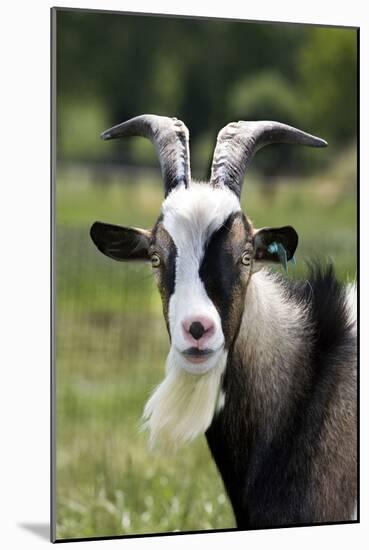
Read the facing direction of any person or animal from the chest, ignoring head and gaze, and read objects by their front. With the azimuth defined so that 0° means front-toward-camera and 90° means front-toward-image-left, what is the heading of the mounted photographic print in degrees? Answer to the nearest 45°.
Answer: approximately 315°
